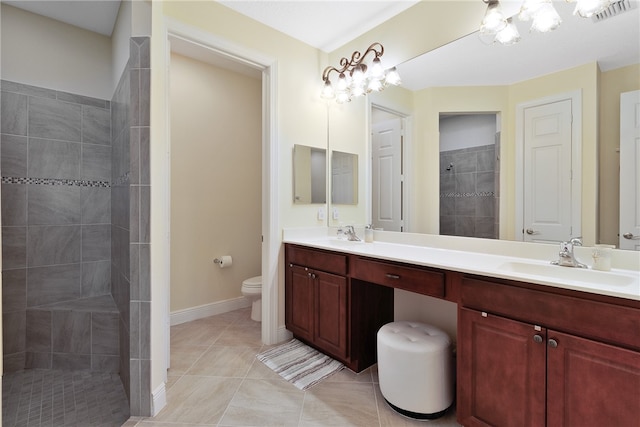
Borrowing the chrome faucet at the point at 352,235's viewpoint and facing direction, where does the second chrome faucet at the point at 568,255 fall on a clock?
The second chrome faucet is roughly at 9 o'clock from the chrome faucet.

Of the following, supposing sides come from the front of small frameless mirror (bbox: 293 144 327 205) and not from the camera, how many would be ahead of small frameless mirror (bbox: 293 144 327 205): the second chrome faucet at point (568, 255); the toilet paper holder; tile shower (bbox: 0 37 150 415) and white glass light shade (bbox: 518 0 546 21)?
2

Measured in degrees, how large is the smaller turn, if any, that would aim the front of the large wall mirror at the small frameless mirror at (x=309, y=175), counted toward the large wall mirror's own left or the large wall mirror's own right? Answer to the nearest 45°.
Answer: approximately 45° to the large wall mirror's own right

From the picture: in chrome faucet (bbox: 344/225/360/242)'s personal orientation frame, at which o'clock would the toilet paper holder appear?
The toilet paper holder is roughly at 2 o'clock from the chrome faucet.

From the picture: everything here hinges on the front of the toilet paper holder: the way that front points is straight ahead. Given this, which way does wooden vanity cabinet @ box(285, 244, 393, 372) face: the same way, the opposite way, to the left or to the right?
to the right

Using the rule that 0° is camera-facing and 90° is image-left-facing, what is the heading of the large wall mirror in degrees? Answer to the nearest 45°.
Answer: approximately 45°

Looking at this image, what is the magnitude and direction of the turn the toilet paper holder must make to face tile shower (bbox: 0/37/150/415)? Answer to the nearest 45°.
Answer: approximately 90° to its right
